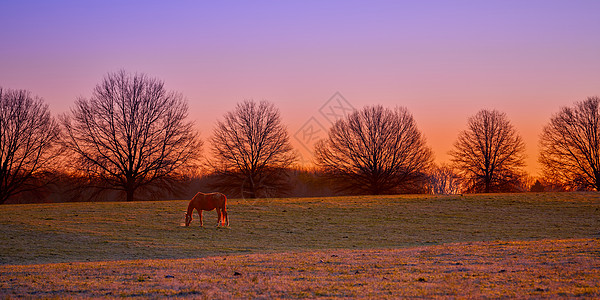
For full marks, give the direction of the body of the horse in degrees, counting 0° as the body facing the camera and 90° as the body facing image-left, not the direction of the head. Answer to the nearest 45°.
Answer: approximately 90°
